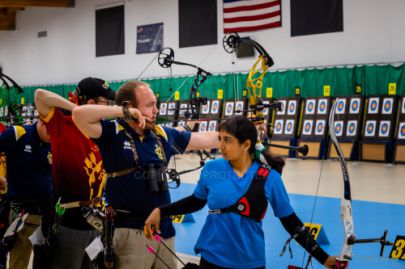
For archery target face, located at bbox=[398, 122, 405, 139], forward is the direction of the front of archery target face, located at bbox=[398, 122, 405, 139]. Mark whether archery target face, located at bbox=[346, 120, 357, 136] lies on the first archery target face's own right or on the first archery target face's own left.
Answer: on the first archery target face's own right

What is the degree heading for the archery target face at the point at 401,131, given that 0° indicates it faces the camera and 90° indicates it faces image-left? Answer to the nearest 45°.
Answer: approximately 0°

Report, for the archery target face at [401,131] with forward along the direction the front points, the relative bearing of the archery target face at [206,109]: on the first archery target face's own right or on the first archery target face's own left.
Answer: on the first archery target face's own right
